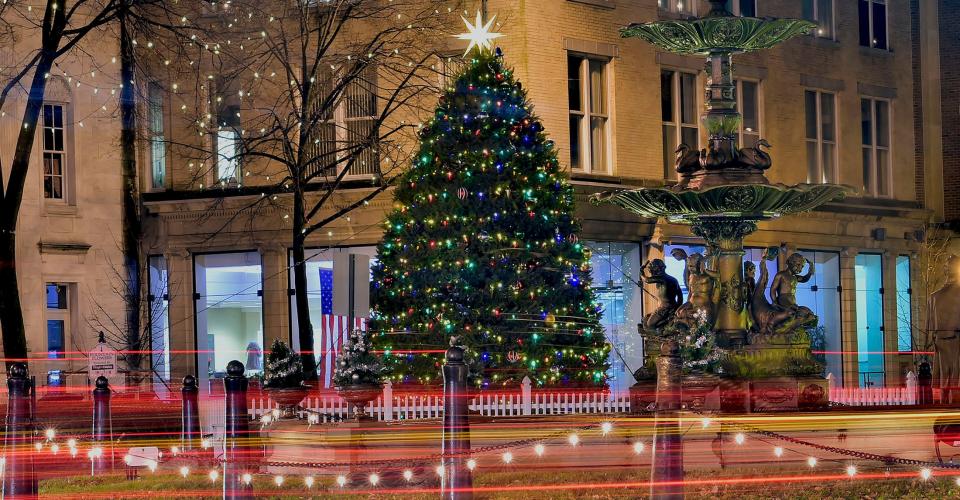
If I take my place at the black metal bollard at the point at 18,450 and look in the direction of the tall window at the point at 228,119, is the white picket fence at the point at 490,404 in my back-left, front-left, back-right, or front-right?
front-right

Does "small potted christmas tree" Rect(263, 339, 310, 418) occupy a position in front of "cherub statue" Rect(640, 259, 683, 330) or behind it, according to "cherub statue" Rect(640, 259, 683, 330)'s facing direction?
in front

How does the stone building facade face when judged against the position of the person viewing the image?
facing the viewer

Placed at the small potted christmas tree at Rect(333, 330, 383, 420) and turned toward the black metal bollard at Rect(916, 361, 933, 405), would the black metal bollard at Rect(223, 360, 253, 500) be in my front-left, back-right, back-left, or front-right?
back-right

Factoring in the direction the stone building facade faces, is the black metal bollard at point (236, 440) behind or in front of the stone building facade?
in front

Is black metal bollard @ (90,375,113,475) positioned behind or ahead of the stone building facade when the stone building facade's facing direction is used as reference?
ahead

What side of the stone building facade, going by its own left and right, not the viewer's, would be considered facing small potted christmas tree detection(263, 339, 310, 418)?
front

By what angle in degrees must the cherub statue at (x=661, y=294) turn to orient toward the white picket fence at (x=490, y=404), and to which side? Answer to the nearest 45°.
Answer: approximately 45° to its right

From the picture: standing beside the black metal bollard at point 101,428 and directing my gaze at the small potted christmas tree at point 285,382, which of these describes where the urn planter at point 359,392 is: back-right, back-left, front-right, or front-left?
front-right

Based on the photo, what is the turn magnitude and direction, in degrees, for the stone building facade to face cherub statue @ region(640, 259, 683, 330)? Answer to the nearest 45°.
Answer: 0° — it already faces it

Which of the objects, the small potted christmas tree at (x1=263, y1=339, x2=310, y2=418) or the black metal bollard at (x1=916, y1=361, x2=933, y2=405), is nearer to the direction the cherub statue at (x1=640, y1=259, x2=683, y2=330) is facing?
the small potted christmas tree

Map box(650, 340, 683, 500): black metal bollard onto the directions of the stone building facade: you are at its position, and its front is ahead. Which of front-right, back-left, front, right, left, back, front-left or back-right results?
front
